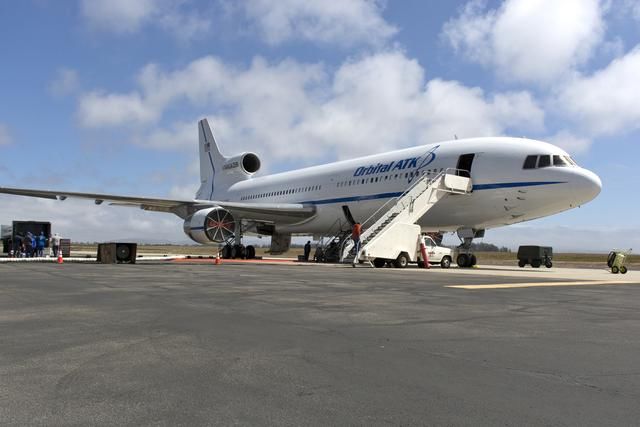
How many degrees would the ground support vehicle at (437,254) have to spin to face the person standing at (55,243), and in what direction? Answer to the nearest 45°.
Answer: approximately 180°

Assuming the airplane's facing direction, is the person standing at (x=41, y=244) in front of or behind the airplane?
behind

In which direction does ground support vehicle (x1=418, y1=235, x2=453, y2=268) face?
to the viewer's right

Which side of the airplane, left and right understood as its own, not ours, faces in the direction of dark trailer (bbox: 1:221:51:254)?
back

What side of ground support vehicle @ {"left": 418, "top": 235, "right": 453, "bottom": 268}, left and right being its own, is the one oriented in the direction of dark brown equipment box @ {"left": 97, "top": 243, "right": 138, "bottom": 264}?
back

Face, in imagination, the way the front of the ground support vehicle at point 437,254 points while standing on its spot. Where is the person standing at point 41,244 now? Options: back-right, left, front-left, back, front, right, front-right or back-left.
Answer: back

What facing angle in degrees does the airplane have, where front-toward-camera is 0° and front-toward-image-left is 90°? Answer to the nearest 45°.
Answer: approximately 315°

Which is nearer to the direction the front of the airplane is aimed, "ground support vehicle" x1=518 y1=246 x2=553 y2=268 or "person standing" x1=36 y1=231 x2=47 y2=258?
the ground support vehicle

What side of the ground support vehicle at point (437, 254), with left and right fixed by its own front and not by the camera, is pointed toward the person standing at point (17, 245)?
back

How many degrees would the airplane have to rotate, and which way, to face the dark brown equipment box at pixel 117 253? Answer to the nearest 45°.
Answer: approximately 135° to its right
